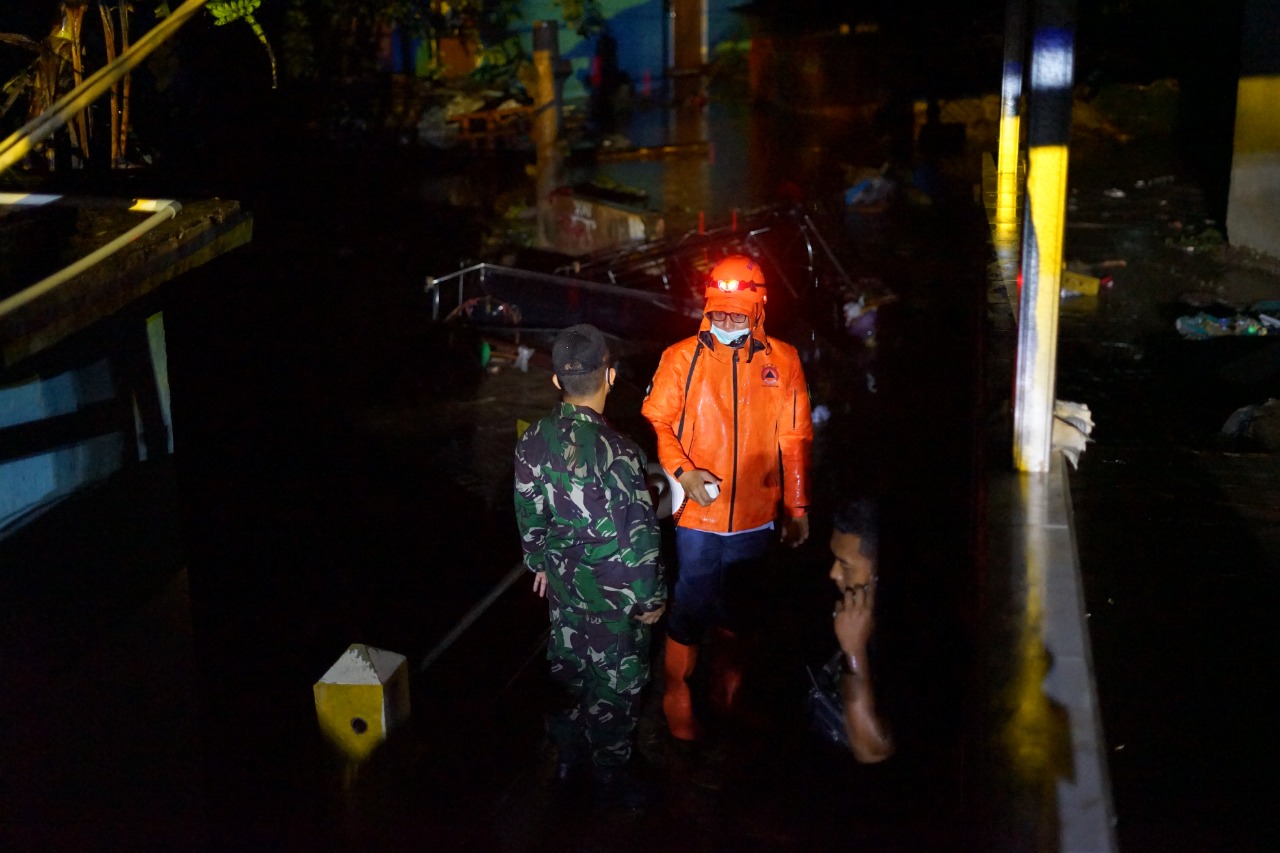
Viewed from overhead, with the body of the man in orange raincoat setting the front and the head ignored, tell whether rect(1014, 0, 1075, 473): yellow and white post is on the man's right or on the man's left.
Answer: on the man's left

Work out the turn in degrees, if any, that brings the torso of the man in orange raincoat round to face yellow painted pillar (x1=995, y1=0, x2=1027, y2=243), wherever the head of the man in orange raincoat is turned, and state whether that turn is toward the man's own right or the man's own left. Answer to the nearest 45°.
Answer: approximately 180°

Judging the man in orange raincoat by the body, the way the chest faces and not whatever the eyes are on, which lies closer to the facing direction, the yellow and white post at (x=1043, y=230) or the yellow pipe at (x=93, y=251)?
the yellow pipe

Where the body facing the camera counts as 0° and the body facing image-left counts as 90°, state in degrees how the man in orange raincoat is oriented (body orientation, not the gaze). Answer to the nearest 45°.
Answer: approximately 0°

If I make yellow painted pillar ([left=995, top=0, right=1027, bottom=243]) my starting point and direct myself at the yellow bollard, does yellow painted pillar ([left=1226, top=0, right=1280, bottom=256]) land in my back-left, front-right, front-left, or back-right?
back-left

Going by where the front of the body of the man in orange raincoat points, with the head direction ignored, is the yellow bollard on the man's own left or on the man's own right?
on the man's own right

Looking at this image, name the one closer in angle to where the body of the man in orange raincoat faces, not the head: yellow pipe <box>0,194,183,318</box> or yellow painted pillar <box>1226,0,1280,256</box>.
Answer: the yellow pipe

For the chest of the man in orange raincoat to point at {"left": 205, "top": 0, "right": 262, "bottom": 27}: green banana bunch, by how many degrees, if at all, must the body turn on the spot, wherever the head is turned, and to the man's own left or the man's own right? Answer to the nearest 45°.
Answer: approximately 135° to the man's own right
